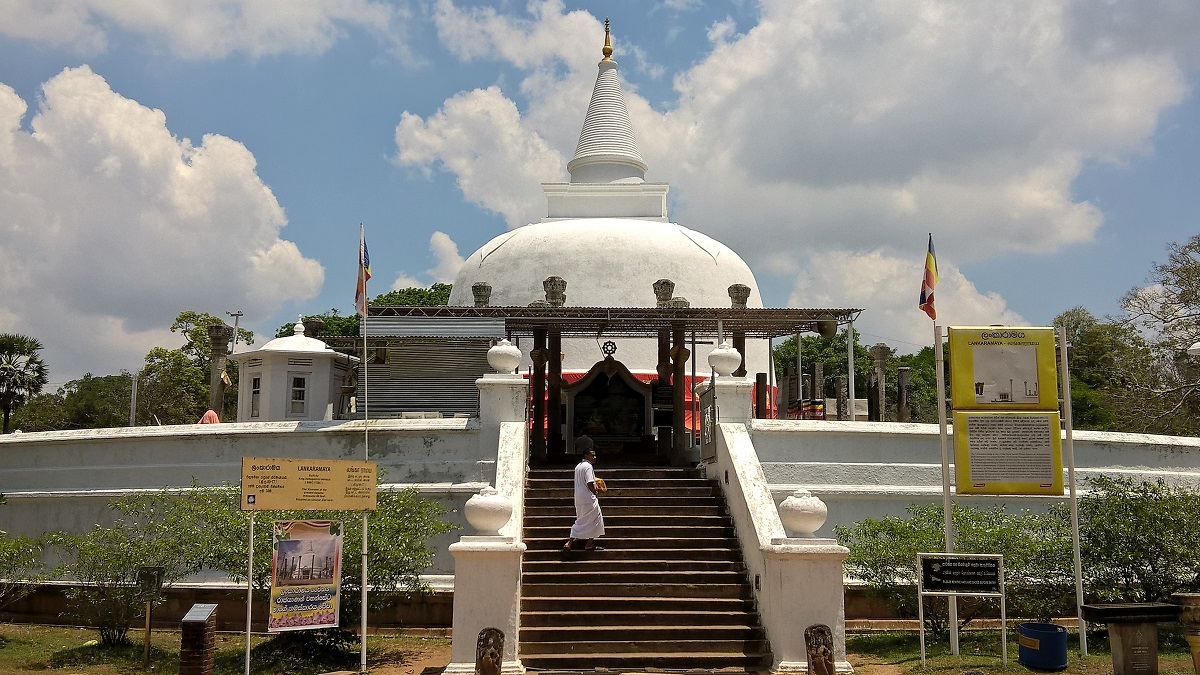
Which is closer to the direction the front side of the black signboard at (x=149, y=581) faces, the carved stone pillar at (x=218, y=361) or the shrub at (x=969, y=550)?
the shrub

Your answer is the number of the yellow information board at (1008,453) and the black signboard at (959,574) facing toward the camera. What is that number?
2

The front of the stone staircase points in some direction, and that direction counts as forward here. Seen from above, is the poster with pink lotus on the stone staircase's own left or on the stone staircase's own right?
on the stone staircase's own right

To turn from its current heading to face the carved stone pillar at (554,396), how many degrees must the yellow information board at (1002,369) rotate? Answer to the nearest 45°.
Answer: approximately 135° to its right

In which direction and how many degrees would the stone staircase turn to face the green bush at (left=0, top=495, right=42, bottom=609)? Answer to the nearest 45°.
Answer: approximately 90° to its right

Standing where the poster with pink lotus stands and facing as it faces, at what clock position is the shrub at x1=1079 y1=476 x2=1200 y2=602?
The shrub is roughly at 9 o'clock from the poster with pink lotus.

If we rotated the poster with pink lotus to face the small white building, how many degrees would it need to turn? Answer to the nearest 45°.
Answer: approximately 180°

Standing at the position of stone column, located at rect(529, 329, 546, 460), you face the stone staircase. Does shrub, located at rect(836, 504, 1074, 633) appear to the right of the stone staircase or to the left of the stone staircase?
left

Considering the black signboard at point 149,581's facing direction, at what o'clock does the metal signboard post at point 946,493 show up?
The metal signboard post is roughly at 10 o'clock from the black signboard.

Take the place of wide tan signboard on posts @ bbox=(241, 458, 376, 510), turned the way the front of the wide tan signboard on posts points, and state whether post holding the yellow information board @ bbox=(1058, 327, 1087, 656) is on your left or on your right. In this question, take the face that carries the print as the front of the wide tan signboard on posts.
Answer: on your left

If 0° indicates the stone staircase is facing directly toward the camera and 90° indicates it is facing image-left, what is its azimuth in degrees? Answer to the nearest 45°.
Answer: approximately 0°
